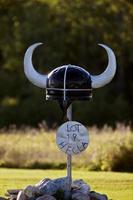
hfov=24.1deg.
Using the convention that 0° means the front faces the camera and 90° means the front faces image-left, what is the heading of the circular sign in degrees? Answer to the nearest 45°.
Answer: approximately 0°

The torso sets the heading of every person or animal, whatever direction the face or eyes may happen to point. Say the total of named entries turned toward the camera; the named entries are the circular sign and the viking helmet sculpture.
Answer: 2
